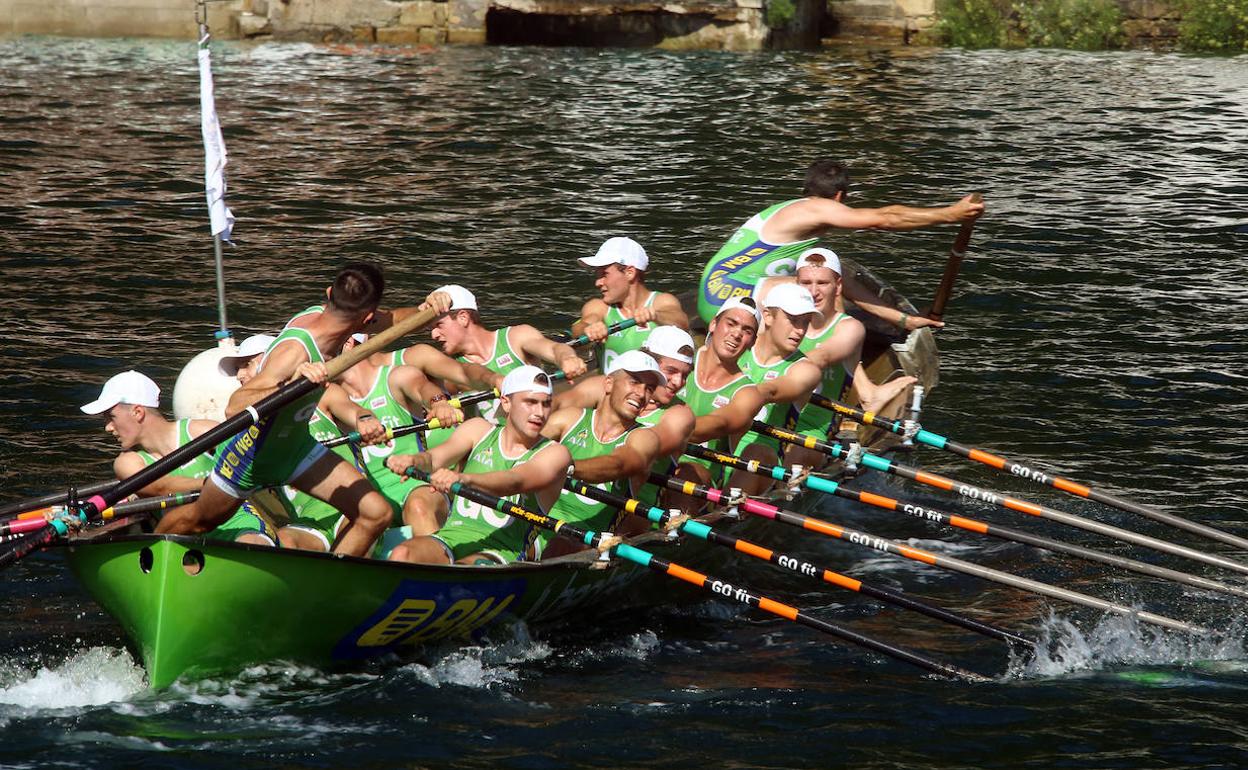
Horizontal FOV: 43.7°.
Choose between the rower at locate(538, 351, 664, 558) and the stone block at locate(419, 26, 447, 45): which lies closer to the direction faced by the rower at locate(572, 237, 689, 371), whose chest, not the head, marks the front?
the rower

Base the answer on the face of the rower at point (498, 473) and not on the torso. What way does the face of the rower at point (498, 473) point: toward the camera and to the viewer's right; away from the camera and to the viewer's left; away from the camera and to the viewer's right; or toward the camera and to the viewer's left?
toward the camera and to the viewer's right

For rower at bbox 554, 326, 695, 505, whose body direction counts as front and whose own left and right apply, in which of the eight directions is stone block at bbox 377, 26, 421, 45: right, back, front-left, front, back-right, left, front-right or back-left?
back-right

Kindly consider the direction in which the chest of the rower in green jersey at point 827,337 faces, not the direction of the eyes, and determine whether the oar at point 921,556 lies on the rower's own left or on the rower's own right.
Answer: on the rower's own left

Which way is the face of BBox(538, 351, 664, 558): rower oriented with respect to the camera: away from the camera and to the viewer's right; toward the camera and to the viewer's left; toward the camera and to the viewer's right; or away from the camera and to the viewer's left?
toward the camera and to the viewer's right
